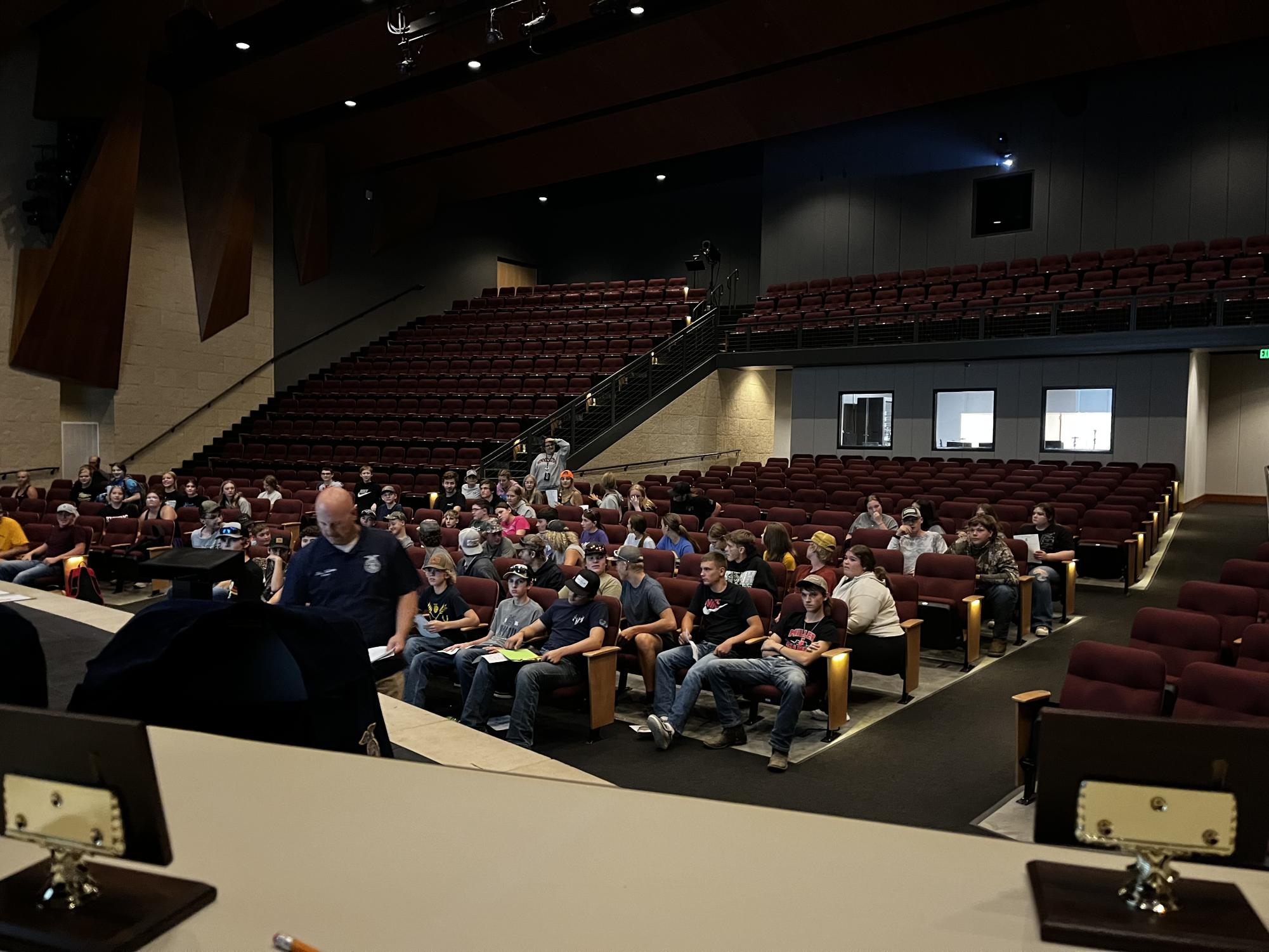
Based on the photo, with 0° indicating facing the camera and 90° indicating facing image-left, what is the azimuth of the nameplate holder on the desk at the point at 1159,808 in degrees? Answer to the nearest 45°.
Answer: approximately 180°

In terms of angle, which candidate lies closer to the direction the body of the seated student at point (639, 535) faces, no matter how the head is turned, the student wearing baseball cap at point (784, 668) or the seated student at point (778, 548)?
the student wearing baseball cap

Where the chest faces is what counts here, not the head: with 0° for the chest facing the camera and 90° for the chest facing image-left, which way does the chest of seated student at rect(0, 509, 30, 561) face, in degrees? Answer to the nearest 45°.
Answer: approximately 45°
